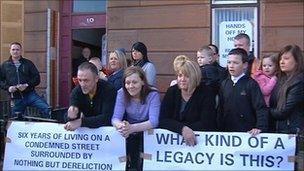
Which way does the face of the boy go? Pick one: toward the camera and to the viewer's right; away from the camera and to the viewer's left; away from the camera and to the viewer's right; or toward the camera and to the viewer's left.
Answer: toward the camera and to the viewer's left

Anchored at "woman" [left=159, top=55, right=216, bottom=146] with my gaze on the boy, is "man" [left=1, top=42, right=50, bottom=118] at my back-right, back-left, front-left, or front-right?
back-left

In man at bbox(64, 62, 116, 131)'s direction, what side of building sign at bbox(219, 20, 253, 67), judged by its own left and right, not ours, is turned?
front

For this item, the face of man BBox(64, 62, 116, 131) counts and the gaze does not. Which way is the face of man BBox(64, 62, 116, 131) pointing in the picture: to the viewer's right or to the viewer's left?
to the viewer's left

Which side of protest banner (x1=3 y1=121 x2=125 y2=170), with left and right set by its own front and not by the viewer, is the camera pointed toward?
front

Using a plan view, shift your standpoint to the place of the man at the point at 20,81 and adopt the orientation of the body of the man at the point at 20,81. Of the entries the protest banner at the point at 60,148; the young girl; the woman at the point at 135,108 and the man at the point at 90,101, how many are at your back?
0

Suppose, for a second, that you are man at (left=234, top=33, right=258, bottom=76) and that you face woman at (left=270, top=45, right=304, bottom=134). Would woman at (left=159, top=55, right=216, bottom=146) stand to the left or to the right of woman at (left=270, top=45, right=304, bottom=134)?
right

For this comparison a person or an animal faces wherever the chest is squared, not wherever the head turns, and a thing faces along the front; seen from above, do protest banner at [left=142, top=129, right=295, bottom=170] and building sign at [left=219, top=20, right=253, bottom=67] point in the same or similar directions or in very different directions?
same or similar directions

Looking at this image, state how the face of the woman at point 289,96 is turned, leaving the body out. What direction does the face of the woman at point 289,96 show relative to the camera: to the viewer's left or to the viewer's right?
to the viewer's left

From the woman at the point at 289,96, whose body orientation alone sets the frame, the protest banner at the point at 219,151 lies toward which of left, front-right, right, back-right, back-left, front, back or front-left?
front

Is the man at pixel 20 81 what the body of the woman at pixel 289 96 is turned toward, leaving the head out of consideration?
no

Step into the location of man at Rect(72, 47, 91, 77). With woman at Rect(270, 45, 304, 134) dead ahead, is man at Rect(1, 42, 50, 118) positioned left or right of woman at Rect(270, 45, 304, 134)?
right

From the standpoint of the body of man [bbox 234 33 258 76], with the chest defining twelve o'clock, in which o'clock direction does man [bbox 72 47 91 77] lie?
man [bbox 72 47 91 77] is roughly at 3 o'clock from man [bbox 234 33 258 76].

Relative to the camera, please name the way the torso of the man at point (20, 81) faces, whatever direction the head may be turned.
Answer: toward the camera
